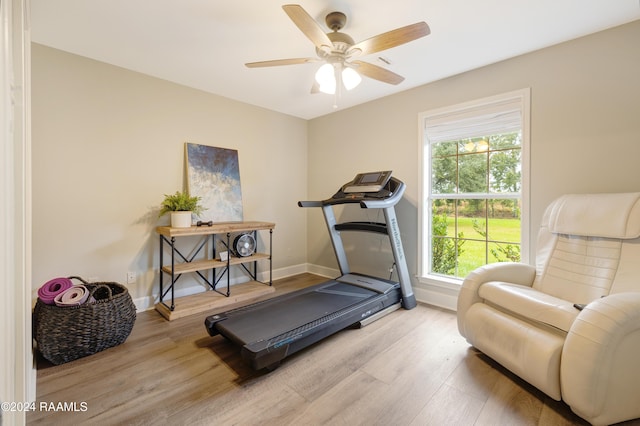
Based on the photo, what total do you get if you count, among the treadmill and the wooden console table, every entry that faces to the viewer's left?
0

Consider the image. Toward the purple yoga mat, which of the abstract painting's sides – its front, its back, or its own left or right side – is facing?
right

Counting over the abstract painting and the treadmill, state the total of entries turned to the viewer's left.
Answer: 0

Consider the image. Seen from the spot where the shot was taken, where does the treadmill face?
facing away from the viewer and to the right of the viewer

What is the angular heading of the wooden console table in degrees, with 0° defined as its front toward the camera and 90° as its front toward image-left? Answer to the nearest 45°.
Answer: approximately 315°

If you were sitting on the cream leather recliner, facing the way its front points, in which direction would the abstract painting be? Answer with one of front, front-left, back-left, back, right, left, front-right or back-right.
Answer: front-right

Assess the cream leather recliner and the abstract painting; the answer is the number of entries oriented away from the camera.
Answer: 0

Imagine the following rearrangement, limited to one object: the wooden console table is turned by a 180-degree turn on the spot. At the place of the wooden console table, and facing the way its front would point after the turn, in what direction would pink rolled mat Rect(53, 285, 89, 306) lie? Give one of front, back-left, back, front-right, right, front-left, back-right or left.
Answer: left

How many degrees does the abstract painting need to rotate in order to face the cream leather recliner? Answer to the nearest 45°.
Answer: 0° — it already faces it

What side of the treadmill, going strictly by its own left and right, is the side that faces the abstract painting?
left

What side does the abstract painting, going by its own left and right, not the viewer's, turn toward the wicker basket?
right

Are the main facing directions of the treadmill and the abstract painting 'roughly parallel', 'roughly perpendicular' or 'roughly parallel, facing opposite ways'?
roughly perpendicular

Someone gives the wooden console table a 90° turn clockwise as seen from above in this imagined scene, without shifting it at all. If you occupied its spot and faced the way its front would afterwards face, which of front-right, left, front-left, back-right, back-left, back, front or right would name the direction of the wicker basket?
front

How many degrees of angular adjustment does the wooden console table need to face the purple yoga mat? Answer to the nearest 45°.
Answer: approximately 90° to its right

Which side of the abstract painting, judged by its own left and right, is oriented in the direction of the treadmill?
front
